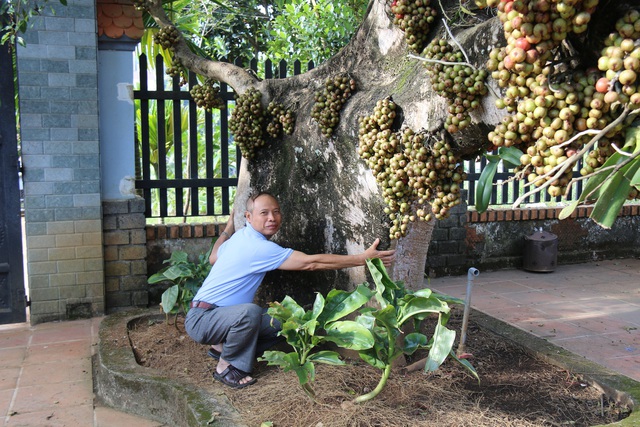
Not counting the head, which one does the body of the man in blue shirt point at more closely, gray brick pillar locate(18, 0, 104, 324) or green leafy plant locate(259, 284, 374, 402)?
the green leafy plant

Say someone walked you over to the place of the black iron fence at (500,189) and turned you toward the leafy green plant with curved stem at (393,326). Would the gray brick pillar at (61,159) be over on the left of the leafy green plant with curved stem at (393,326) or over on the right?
right

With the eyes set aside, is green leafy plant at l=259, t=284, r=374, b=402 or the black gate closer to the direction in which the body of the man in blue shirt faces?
the green leafy plant

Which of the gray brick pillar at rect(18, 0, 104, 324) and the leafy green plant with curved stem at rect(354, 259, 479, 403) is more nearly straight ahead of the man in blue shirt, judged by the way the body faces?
the leafy green plant with curved stem

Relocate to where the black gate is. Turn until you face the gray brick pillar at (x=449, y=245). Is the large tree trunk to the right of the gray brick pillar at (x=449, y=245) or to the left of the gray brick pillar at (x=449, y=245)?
right
